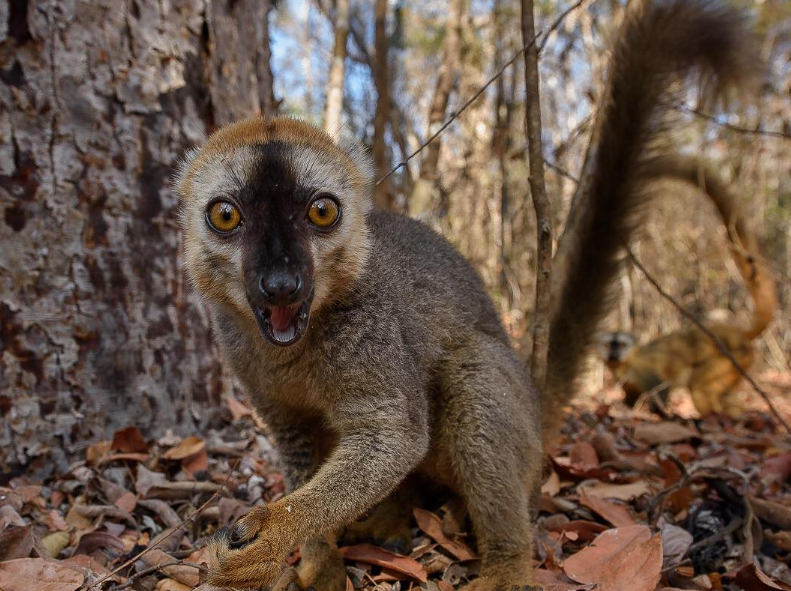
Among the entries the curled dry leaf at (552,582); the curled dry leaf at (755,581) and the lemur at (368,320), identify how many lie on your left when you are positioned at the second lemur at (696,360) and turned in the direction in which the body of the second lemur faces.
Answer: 3

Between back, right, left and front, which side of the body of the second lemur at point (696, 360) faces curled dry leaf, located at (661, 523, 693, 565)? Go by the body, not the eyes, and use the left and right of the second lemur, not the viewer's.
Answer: left

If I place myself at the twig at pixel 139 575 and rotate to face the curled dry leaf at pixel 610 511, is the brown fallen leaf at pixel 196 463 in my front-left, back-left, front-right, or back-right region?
front-left

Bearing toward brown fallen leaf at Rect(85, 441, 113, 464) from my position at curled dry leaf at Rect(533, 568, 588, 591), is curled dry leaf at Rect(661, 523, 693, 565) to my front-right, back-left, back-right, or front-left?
back-right

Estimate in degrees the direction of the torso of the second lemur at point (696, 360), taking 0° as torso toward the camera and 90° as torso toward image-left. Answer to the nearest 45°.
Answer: approximately 90°

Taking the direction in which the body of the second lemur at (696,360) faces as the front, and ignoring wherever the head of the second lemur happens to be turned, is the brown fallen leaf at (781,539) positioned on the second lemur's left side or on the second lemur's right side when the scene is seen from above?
on the second lemur's left side

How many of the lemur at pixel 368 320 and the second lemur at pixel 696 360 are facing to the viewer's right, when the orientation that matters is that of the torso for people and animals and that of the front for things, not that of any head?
0

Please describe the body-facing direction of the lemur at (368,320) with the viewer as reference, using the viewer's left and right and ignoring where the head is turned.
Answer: facing the viewer and to the left of the viewer

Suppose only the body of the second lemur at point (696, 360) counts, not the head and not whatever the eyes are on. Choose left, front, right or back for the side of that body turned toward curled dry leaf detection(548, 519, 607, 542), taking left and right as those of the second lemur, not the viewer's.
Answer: left
